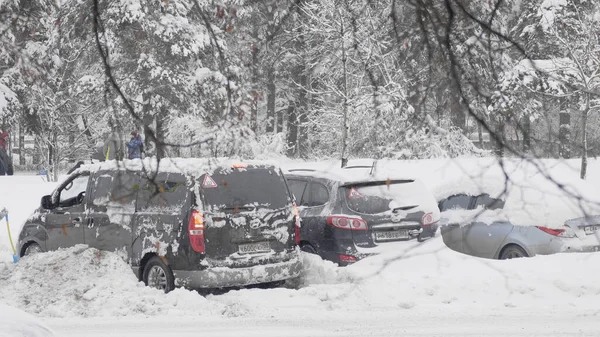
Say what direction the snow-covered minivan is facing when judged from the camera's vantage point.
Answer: facing away from the viewer and to the left of the viewer

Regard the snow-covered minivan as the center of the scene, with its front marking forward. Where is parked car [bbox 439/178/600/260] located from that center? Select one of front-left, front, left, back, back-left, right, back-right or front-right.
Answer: back-right

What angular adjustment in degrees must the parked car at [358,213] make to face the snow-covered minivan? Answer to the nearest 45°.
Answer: approximately 90° to its left

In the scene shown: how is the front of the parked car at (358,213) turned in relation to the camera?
facing away from the viewer and to the left of the viewer

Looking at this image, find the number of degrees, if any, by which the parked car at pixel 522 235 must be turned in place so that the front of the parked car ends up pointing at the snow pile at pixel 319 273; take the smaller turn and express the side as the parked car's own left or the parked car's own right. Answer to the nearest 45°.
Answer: approximately 90° to the parked car's own left

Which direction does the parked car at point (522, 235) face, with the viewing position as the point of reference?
facing away from the viewer and to the left of the viewer

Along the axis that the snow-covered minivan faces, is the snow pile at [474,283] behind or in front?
behind
